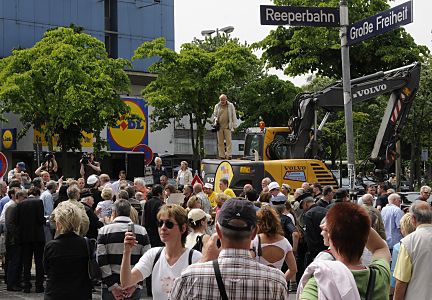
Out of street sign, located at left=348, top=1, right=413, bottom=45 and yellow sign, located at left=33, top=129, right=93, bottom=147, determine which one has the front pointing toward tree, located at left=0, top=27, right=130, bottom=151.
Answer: the yellow sign

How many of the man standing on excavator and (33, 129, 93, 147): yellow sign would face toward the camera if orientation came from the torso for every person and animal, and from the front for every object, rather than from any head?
2

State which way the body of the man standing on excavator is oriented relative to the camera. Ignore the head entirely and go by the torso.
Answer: toward the camera

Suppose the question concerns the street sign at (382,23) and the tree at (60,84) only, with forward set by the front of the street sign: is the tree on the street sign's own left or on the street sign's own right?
on the street sign's own right

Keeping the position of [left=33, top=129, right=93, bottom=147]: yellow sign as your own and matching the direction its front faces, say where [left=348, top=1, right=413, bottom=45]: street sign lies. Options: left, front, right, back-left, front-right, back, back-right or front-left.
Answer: front

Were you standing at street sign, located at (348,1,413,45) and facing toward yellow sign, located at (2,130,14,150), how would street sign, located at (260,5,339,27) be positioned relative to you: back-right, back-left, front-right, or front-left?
front-left

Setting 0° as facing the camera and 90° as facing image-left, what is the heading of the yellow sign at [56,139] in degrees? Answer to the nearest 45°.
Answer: approximately 0°

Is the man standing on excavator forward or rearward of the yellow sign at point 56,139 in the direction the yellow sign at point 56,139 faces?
forward

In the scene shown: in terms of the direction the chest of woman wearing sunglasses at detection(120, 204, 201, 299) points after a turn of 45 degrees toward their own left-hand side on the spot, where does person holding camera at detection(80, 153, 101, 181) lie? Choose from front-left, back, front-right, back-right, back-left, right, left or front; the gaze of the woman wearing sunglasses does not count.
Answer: back

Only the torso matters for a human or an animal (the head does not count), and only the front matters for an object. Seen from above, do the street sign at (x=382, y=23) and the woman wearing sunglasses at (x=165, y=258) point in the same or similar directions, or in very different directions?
same or similar directions

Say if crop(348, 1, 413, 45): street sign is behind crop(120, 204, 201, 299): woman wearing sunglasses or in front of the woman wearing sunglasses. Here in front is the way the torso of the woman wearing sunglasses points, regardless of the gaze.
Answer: behind
